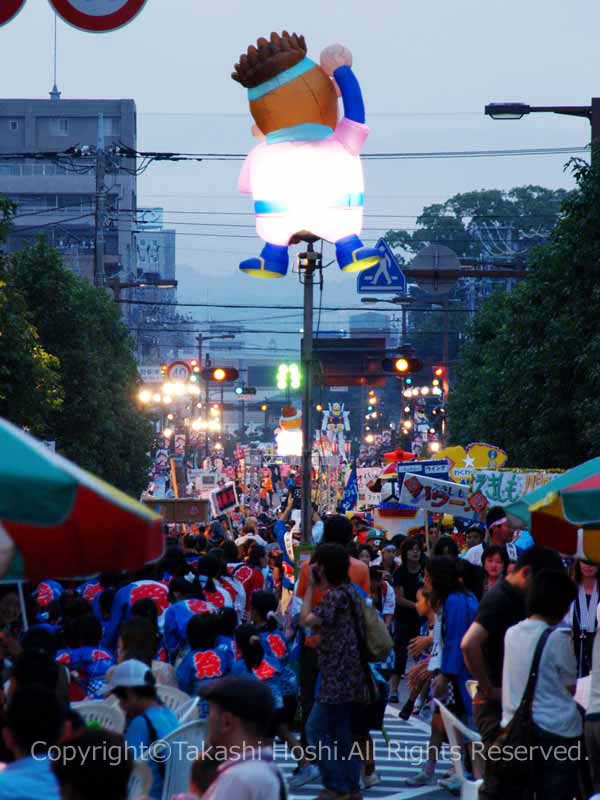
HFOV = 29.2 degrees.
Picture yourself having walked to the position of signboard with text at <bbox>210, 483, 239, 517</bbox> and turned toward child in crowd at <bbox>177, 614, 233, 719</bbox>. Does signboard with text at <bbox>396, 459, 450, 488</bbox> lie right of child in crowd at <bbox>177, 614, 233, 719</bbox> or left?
left

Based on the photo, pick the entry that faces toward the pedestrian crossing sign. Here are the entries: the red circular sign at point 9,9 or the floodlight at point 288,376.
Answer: the floodlight

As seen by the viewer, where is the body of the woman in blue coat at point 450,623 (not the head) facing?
to the viewer's left

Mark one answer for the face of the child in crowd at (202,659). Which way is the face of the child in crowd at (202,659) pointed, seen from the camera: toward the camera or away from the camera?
away from the camera

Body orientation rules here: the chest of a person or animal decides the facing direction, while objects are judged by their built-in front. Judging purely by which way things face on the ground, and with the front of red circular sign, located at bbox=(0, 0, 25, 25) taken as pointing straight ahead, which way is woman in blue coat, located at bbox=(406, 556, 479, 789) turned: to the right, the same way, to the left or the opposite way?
to the right

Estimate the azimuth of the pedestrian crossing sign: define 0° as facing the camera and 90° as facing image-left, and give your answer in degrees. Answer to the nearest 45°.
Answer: approximately 0°

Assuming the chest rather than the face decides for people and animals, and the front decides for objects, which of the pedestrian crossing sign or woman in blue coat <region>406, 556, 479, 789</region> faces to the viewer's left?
the woman in blue coat

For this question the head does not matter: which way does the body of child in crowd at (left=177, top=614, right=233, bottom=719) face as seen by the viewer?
away from the camera

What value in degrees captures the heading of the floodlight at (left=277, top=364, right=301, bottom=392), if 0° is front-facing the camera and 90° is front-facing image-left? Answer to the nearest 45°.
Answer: approximately 0°

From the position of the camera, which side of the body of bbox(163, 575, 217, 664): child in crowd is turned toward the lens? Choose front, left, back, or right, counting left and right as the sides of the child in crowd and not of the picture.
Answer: back

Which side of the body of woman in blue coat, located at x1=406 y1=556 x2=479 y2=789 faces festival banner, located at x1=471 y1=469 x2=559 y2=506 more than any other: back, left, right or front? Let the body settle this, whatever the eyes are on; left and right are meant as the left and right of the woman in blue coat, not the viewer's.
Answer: right
